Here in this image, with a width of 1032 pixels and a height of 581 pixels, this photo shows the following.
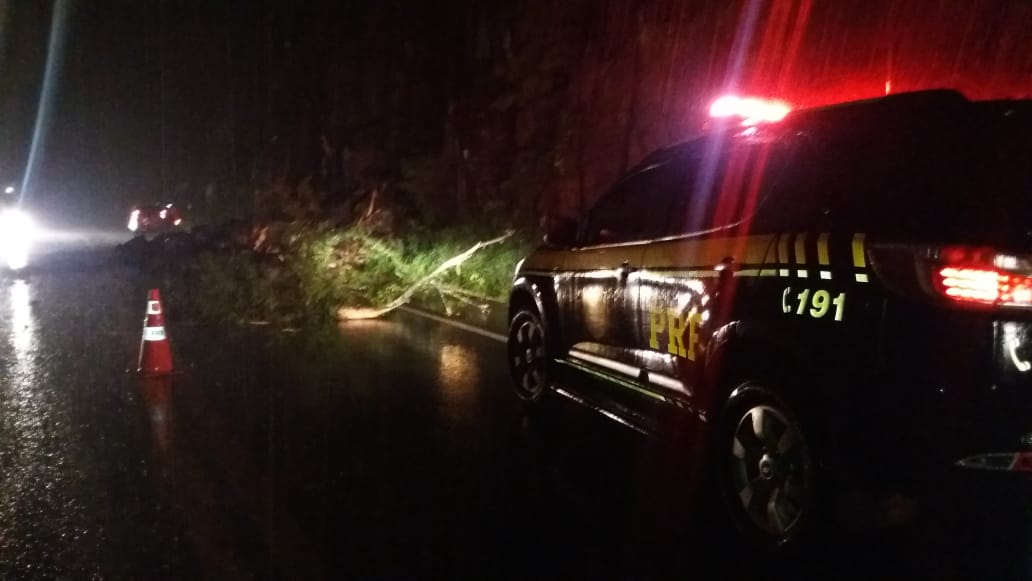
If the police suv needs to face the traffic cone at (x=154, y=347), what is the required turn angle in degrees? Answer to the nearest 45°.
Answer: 0° — it already faces it

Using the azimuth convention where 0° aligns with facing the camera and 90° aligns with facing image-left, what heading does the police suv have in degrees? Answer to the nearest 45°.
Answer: approximately 135°

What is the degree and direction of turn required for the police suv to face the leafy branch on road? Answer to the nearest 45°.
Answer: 0° — it already faces it
